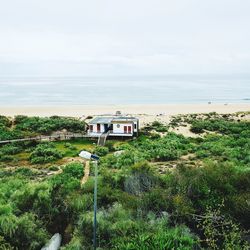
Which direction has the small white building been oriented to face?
toward the camera

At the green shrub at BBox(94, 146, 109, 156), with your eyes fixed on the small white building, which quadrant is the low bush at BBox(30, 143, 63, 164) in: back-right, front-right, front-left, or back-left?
back-left

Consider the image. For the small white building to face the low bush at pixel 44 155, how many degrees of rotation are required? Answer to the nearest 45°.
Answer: approximately 45° to its right

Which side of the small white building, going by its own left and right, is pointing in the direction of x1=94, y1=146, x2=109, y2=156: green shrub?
front

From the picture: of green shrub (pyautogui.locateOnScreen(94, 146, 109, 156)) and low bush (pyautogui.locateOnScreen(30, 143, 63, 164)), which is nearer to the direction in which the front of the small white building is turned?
the green shrub
